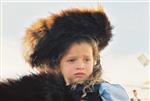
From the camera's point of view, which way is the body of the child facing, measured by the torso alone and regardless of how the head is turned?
toward the camera
